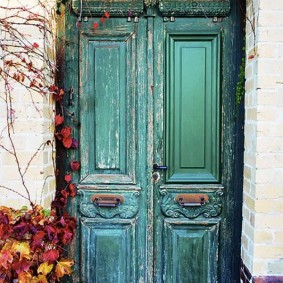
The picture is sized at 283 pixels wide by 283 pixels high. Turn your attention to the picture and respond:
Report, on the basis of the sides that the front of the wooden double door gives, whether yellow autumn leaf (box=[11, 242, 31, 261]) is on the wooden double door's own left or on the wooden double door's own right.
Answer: on the wooden double door's own right

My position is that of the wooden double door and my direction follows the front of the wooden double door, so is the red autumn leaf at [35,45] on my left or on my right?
on my right

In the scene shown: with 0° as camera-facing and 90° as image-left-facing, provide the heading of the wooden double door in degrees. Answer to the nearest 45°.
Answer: approximately 0°

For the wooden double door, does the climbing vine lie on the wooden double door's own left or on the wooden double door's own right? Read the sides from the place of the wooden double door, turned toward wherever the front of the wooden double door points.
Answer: on the wooden double door's own right
